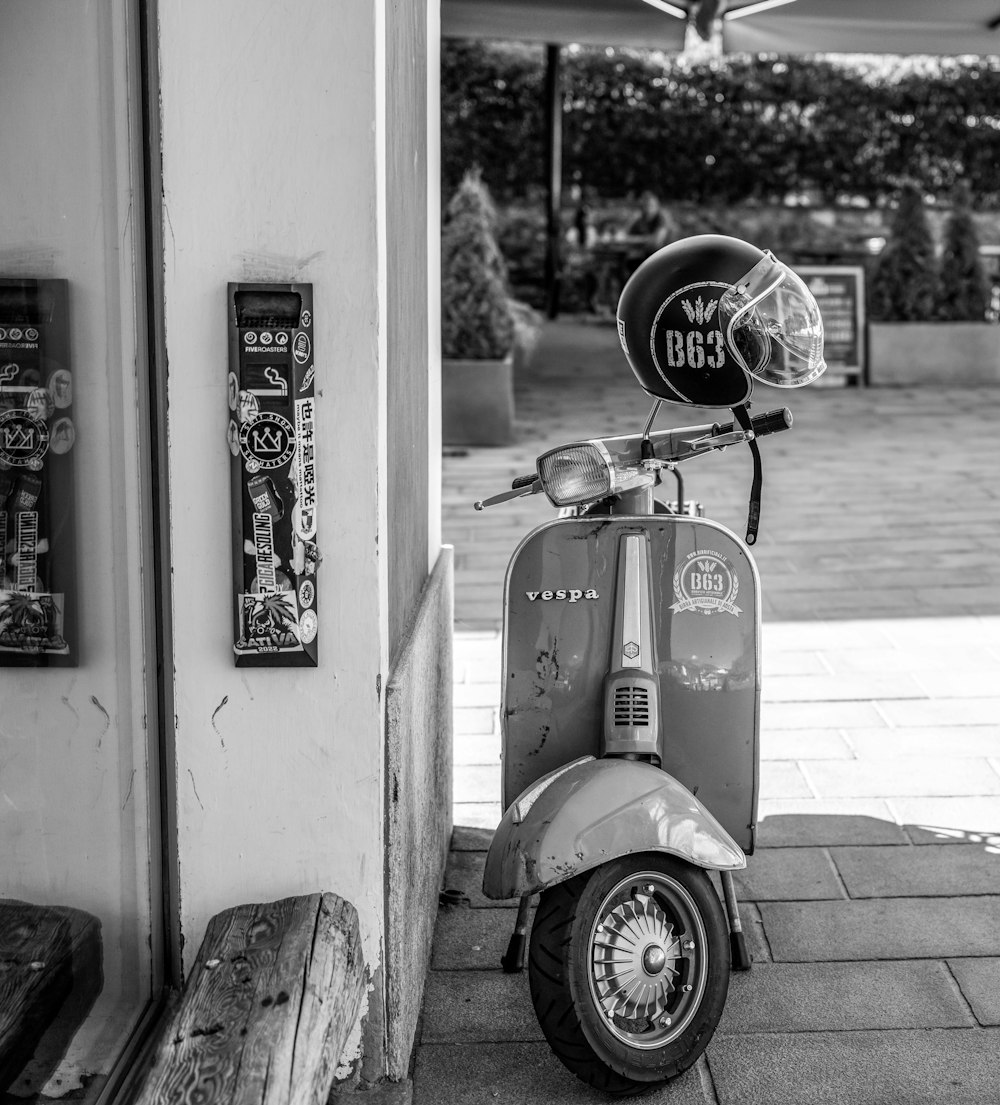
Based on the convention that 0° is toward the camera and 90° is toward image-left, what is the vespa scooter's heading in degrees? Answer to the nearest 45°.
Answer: approximately 0°

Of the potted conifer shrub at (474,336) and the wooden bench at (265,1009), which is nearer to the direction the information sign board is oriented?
the wooden bench

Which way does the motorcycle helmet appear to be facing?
to the viewer's right

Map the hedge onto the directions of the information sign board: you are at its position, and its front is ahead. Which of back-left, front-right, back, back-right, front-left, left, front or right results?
back

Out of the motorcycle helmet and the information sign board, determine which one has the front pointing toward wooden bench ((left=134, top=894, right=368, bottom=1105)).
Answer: the information sign board

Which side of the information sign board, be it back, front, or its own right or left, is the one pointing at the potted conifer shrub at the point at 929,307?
left

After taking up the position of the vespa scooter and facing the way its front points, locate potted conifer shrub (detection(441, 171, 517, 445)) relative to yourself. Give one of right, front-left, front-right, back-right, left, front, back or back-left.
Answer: back
